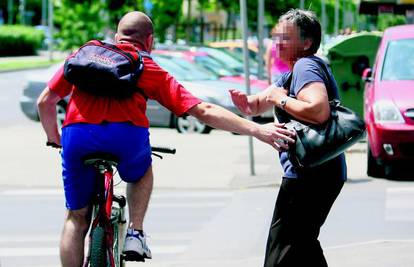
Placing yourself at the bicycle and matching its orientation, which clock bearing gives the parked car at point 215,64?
The parked car is roughly at 12 o'clock from the bicycle.

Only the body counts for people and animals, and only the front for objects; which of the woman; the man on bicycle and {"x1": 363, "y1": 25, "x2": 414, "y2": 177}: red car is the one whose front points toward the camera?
the red car

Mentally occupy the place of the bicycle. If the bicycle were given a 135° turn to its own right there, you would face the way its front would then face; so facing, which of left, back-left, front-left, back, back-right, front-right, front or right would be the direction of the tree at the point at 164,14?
back-left

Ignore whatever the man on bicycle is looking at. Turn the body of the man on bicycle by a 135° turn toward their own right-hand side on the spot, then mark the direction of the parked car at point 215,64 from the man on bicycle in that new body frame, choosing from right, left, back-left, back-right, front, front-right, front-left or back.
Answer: back-left

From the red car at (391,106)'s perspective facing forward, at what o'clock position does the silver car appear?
The silver car is roughly at 5 o'clock from the red car.

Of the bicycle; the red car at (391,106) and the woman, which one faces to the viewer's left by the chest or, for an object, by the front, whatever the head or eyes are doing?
the woman

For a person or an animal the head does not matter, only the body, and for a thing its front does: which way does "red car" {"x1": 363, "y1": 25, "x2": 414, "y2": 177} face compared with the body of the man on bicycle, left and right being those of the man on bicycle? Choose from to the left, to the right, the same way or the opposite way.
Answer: the opposite way

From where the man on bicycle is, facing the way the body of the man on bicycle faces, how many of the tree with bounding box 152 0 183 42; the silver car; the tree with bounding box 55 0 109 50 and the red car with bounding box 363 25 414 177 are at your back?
0

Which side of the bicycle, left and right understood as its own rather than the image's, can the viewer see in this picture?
back

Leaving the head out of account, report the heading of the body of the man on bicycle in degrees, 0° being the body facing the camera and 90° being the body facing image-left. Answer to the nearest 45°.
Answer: approximately 180°

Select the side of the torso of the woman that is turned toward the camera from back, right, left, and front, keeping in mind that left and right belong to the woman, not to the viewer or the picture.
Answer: left

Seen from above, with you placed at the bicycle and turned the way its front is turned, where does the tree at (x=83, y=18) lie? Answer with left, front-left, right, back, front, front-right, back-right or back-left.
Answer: front

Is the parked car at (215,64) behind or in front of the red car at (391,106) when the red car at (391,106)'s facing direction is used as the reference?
behind

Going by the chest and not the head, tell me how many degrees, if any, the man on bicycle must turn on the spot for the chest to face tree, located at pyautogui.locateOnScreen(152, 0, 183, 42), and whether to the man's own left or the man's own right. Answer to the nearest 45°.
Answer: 0° — they already face it

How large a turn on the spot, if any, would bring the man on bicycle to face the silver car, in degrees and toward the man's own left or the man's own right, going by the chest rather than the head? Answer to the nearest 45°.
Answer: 0° — they already face it

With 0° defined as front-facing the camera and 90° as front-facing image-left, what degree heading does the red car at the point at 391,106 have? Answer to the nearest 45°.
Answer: approximately 0°

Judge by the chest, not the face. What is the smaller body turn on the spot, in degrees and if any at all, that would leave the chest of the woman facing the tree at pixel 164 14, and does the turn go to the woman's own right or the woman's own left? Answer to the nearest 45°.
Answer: approximately 90° to the woman's own right
